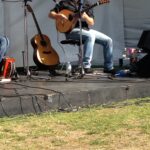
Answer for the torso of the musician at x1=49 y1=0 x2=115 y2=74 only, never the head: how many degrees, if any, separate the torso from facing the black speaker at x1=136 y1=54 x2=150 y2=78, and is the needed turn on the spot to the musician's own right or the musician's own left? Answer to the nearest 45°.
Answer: approximately 45° to the musician's own left

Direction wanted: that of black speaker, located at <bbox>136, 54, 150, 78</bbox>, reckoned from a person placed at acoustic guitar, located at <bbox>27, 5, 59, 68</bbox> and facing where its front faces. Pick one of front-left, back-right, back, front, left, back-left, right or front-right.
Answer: front-left

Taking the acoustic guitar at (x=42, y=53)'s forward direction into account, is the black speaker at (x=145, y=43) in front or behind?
in front

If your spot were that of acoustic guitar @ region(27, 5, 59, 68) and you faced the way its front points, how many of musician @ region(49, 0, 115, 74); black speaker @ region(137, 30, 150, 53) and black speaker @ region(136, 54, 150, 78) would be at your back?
0

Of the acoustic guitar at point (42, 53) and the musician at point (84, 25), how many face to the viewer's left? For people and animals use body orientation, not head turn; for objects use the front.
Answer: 0

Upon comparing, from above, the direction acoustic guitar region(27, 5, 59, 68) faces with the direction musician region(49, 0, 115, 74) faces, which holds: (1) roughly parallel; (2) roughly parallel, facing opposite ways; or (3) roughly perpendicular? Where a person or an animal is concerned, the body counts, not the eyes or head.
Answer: roughly parallel

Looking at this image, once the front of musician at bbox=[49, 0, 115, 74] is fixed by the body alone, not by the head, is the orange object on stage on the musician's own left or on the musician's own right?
on the musician's own right

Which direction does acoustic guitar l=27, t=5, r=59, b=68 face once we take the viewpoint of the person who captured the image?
facing the viewer and to the right of the viewer

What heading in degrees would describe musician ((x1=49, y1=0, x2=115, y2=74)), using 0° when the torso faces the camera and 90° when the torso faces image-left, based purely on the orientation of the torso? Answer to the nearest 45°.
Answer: approximately 315°
